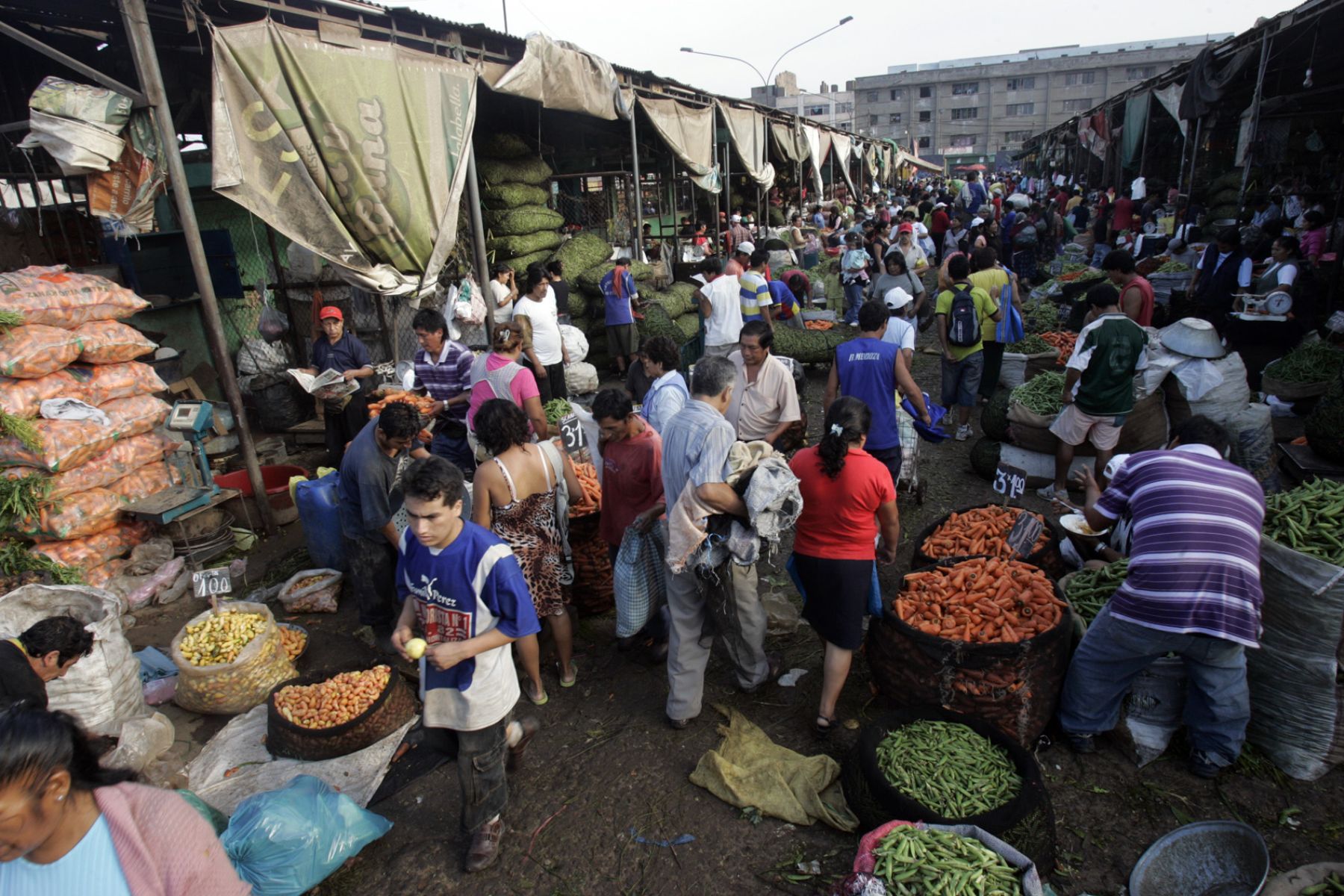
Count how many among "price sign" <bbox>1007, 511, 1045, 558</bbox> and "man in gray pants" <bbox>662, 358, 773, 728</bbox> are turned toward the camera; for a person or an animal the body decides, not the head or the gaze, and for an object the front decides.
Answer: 1

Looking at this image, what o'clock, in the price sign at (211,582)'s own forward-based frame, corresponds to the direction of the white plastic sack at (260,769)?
The white plastic sack is roughly at 12 o'clock from the price sign.

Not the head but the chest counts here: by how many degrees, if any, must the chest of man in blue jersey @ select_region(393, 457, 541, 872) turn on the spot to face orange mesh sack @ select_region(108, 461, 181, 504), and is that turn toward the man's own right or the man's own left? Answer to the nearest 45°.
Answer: approximately 90° to the man's own right

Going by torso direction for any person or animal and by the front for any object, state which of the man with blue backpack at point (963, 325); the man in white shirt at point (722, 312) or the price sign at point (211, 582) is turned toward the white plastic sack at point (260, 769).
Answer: the price sign

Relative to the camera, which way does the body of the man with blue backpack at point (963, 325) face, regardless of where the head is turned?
away from the camera

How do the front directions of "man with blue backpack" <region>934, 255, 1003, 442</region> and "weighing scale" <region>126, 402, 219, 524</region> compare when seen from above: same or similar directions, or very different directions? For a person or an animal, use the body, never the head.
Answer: very different directions

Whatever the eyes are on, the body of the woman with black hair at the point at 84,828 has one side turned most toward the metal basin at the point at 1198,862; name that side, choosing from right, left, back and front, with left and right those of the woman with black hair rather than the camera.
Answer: left

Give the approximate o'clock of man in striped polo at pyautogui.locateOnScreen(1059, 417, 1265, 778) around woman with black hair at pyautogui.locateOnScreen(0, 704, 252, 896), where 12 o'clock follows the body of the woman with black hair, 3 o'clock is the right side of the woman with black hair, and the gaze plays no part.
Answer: The man in striped polo is roughly at 8 o'clock from the woman with black hair.

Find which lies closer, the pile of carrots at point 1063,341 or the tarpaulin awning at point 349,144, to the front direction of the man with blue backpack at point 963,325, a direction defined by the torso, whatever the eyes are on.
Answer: the pile of carrots

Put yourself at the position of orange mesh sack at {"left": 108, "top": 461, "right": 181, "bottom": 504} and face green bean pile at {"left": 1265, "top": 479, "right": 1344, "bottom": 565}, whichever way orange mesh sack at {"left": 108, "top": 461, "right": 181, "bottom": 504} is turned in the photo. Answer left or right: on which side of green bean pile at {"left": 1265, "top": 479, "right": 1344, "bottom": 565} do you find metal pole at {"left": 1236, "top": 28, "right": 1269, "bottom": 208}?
left

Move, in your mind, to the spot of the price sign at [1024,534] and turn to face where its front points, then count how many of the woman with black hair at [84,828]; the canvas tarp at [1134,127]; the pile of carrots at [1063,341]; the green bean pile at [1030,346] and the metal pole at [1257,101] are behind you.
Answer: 4

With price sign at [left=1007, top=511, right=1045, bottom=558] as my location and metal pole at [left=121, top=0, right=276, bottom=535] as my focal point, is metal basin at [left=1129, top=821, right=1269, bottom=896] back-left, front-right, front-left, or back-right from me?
back-left

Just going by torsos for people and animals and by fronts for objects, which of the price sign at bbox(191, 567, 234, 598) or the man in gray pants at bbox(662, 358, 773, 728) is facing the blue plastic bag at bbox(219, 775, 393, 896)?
the price sign

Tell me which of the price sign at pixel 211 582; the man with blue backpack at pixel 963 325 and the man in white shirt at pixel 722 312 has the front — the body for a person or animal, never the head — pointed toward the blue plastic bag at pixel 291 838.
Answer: the price sign

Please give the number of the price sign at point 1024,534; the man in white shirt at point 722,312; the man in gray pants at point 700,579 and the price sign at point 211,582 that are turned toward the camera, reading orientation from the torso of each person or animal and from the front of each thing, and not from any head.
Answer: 2

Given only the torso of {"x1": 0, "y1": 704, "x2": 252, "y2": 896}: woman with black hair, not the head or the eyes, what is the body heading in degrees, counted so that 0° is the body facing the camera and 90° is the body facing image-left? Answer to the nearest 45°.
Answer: approximately 45°
